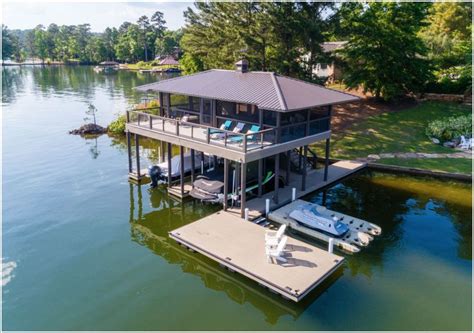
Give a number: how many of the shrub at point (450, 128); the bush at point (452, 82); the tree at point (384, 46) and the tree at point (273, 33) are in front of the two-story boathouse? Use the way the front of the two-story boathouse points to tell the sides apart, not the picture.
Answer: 0

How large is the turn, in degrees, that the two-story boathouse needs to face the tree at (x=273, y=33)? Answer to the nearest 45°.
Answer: approximately 135° to its right

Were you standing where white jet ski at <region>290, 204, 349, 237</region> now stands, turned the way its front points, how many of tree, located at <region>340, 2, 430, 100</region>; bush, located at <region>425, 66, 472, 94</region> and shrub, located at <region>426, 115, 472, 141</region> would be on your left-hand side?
0

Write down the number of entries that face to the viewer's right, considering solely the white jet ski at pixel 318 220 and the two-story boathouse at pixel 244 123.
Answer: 0

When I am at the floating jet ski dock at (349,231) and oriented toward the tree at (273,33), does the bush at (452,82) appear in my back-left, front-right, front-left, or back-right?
front-right

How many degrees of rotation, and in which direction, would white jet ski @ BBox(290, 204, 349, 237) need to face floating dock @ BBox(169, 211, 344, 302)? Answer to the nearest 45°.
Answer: approximately 90° to its left

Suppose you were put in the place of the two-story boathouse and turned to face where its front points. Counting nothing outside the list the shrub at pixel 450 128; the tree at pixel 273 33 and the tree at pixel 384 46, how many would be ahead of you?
0

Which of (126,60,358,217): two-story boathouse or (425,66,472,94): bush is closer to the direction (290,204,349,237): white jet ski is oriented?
the two-story boathouse

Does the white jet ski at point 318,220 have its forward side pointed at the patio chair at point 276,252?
no

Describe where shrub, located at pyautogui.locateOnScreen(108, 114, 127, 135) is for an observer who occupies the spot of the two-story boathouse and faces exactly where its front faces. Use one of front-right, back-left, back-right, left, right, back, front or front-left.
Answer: right

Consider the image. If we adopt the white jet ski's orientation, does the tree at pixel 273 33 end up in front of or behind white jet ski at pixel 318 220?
in front

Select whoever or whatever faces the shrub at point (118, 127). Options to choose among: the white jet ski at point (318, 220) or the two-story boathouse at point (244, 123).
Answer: the white jet ski

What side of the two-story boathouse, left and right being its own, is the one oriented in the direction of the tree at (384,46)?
back

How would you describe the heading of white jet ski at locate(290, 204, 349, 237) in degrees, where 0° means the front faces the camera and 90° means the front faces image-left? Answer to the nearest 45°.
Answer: approximately 135°

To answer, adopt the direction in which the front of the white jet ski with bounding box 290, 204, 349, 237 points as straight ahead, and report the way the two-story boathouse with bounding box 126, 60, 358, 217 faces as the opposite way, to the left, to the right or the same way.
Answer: to the left

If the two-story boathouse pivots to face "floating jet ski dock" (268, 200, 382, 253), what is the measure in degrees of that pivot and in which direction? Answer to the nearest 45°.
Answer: approximately 90° to its left

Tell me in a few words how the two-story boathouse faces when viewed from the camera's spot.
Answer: facing the viewer and to the left of the viewer

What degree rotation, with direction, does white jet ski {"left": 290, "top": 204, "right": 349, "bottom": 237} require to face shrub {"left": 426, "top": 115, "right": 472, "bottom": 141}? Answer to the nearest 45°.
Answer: approximately 90° to its right
